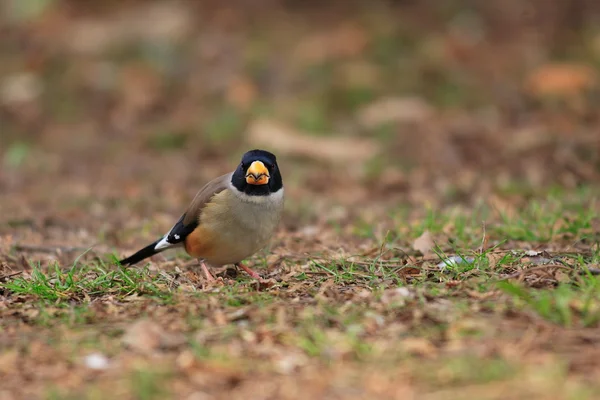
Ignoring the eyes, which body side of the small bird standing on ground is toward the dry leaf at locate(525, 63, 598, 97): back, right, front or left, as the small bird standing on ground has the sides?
left

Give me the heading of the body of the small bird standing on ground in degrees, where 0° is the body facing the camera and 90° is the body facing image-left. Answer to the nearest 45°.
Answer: approximately 315°

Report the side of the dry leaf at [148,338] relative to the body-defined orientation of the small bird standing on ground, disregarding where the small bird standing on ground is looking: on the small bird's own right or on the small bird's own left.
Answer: on the small bird's own right

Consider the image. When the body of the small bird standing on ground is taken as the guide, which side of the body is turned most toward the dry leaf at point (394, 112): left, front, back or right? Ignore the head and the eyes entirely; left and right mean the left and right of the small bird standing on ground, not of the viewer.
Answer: left

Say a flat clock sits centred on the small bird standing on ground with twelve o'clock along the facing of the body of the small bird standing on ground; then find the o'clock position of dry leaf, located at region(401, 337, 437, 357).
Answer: The dry leaf is roughly at 1 o'clock from the small bird standing on ground.

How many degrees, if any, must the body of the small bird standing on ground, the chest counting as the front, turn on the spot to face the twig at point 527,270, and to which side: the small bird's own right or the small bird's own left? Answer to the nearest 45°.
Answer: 0° — it already faces it

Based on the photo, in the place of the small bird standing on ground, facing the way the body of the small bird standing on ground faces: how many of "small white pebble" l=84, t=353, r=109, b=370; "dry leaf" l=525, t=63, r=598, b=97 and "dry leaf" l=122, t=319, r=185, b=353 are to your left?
1

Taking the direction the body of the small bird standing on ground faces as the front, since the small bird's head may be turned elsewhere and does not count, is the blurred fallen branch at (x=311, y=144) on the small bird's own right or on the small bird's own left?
on the small bird's own left

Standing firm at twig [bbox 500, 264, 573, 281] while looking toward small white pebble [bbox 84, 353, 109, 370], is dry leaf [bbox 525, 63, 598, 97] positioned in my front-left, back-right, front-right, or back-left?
back-right

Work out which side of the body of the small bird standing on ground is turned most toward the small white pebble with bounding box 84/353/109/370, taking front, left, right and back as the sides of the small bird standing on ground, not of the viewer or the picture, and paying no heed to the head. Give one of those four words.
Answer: right
